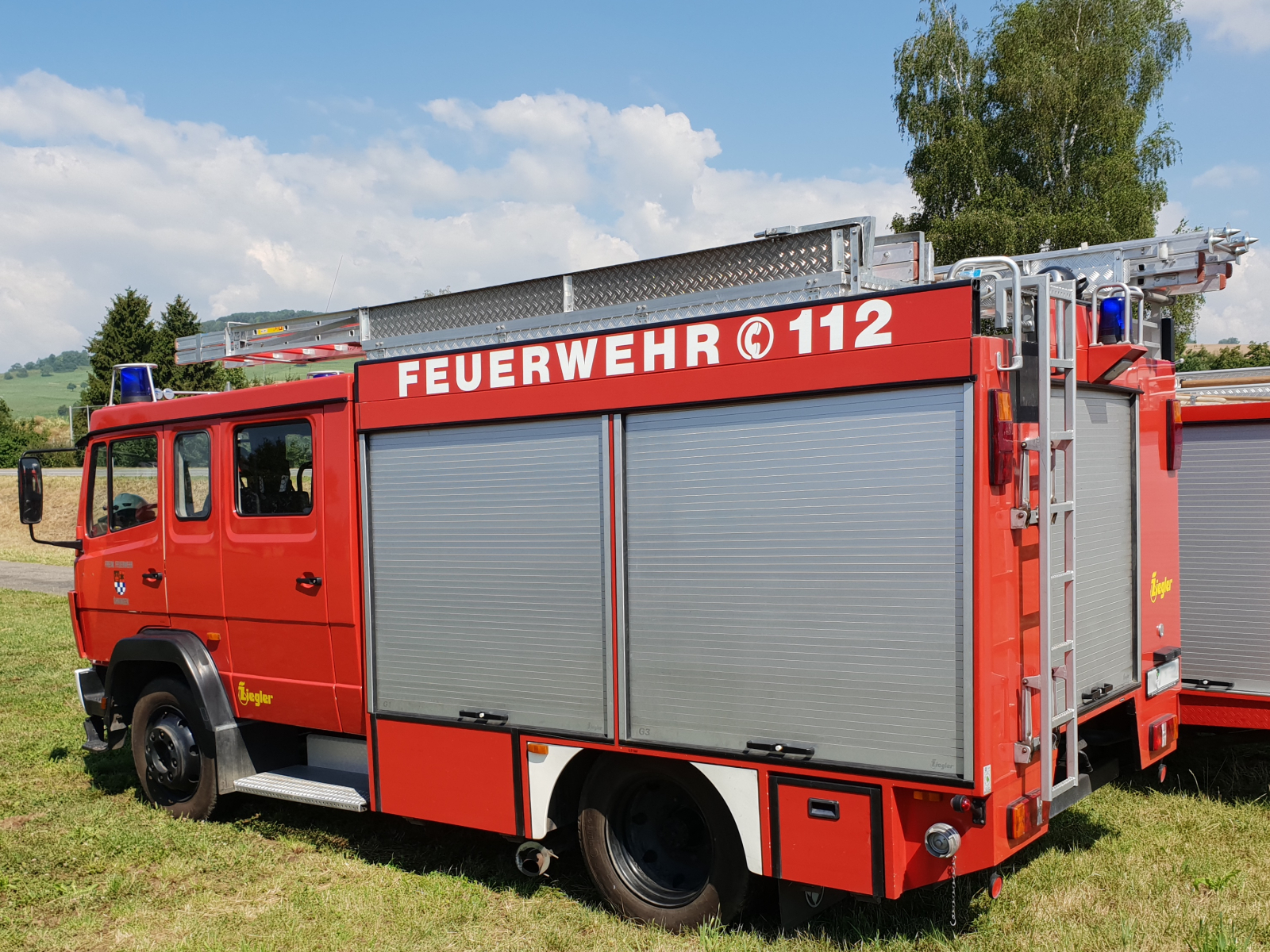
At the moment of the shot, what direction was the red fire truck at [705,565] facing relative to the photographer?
facing away from the viewer and to the left of the viewer

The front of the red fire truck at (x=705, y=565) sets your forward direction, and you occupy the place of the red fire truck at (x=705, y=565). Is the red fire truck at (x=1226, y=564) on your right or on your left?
on your right
